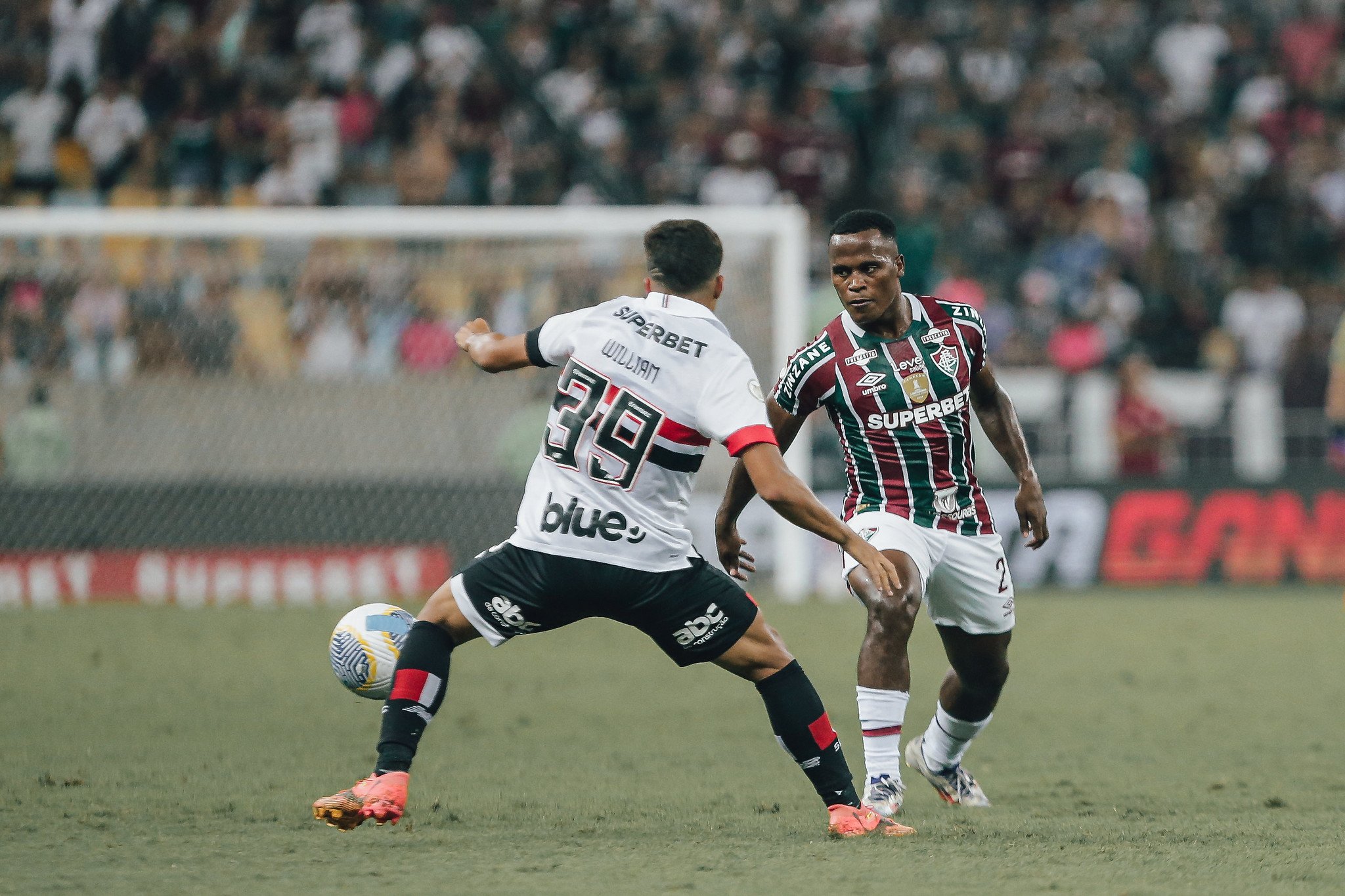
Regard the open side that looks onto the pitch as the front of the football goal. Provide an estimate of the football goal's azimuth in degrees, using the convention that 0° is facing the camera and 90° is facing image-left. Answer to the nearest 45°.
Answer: approximately 0°

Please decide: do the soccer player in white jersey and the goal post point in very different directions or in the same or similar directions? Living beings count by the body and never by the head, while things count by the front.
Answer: very different directions

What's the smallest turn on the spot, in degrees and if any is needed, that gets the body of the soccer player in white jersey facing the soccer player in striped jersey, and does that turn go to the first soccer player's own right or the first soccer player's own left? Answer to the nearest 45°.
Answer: approximately 45° to the first soccer player's own right

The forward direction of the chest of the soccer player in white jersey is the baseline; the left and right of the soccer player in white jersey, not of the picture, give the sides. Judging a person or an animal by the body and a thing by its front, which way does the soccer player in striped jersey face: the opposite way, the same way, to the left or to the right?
the opposite way

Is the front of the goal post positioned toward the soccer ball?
yes

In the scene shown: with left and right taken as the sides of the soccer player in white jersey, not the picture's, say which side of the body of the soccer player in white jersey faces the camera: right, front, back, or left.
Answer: back

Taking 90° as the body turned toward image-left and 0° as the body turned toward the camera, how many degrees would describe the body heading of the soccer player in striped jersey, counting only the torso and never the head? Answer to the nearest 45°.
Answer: approximately 0°
